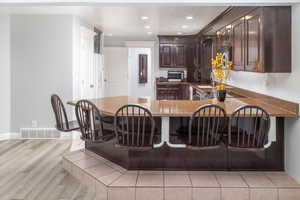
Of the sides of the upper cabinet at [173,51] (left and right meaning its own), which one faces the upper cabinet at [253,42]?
front

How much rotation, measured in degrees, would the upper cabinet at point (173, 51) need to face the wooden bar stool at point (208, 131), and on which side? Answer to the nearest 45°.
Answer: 0° — it already faces it

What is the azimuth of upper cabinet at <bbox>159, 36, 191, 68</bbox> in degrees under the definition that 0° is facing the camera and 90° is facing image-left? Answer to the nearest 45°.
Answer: approximately 0°

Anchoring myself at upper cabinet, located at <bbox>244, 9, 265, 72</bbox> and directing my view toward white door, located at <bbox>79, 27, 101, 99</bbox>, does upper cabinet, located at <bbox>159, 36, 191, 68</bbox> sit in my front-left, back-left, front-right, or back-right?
front-right

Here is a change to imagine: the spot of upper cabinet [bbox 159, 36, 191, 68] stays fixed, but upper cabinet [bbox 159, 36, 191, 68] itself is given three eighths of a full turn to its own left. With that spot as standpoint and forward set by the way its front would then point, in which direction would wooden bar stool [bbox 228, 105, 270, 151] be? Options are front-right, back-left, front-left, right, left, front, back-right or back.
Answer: back-right

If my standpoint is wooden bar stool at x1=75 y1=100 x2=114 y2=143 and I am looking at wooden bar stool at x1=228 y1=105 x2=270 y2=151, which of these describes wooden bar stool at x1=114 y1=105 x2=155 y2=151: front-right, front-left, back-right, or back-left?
front-right

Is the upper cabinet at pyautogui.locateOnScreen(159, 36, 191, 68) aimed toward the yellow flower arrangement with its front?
yes

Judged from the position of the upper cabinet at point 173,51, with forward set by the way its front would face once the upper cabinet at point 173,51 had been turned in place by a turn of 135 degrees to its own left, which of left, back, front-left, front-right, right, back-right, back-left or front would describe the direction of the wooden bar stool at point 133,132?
back-right

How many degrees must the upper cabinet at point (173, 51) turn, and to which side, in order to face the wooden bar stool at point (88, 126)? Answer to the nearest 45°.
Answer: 0° — it already faces it

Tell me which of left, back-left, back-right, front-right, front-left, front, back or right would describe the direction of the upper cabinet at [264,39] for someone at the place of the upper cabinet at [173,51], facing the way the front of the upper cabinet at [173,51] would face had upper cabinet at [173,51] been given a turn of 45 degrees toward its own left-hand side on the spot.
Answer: front-right

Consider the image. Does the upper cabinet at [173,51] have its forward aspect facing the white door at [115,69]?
no
